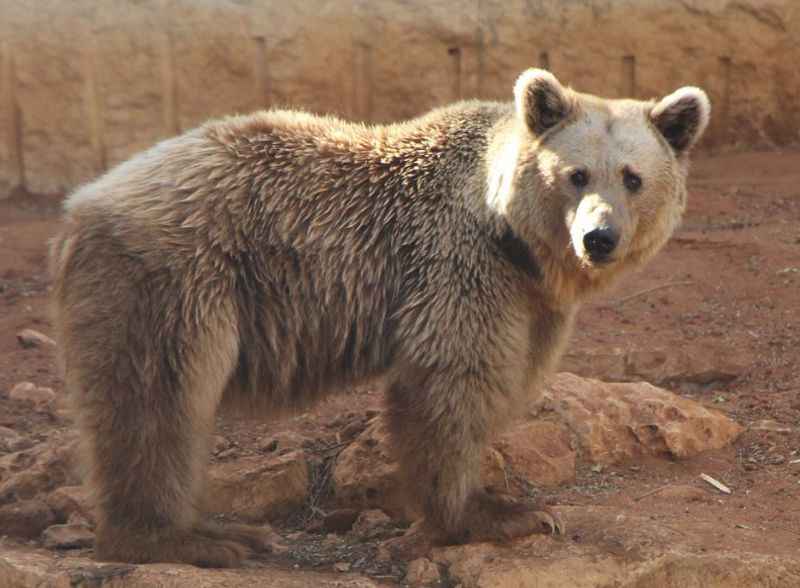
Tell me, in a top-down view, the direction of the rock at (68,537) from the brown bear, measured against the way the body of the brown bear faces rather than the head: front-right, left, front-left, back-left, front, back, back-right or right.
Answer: back

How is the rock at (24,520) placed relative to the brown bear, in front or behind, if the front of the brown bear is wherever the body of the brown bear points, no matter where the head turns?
behind

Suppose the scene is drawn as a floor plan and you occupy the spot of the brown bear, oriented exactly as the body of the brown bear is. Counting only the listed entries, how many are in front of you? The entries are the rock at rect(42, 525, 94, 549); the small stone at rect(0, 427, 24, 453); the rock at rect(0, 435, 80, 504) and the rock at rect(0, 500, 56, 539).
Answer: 0

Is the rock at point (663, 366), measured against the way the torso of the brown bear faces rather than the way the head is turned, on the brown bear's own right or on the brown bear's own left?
on the brown bear's own left

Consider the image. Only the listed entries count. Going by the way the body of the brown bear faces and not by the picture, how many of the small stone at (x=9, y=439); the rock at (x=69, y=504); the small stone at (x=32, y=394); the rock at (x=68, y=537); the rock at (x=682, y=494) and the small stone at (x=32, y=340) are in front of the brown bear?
1

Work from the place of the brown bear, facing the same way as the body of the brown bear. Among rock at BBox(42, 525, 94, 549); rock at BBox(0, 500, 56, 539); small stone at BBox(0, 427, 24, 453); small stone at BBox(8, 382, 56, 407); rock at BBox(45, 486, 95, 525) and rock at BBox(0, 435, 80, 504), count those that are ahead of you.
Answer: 0

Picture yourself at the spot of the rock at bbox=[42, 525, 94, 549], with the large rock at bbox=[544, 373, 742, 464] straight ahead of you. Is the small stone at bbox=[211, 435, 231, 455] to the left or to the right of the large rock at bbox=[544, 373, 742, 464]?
left

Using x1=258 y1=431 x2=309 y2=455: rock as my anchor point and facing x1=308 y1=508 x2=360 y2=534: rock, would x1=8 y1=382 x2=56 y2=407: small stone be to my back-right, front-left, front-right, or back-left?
back-right

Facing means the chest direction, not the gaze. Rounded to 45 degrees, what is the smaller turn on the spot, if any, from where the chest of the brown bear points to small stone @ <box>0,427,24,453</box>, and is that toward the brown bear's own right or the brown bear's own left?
approximately 135° to the brown bear's own left

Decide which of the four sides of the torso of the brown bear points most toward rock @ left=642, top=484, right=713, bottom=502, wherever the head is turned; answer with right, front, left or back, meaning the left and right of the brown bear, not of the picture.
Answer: front

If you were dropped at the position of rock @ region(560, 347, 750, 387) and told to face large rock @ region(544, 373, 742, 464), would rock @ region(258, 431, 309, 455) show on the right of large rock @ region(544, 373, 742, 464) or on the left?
right

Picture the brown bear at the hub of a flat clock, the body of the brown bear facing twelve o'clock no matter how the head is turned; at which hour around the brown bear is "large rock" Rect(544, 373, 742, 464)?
The large rock is roughly at 11 o'clock from the brown bear.

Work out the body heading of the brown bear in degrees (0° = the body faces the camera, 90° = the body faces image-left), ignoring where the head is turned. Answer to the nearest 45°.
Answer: approximately 270°

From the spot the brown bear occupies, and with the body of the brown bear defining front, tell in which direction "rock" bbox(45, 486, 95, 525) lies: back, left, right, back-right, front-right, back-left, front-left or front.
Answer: back
